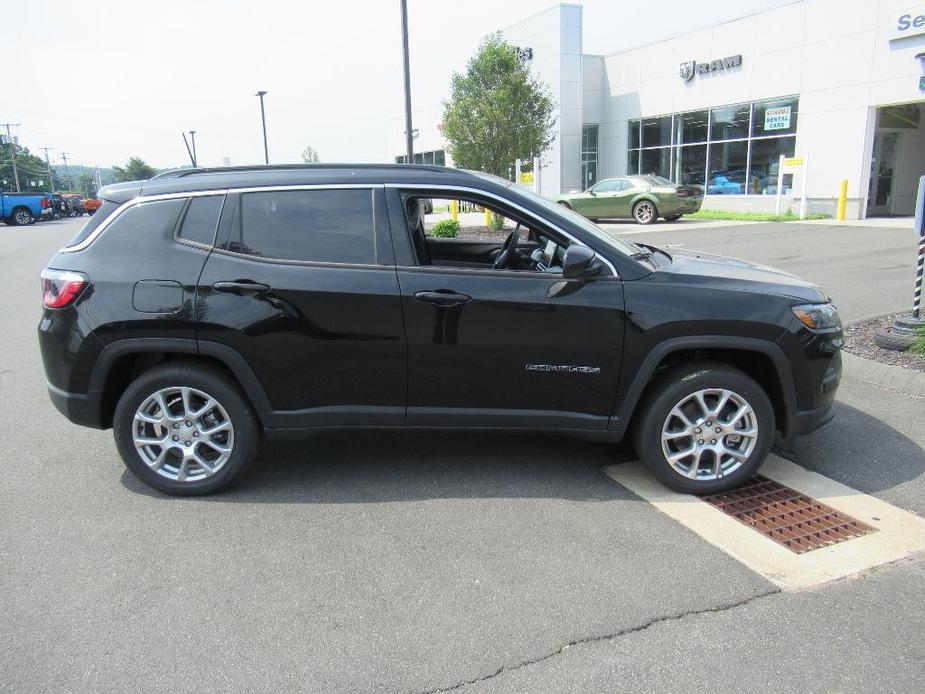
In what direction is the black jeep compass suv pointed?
to the viewer's right

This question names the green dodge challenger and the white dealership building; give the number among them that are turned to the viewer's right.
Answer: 0

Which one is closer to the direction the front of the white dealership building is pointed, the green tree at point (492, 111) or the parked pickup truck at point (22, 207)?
the green tree

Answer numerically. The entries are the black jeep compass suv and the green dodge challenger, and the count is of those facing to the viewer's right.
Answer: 1

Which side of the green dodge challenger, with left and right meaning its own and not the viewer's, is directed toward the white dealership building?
right

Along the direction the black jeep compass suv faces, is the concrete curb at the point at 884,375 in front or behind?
in front

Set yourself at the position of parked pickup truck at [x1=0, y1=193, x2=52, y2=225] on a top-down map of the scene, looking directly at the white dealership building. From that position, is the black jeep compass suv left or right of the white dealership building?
right

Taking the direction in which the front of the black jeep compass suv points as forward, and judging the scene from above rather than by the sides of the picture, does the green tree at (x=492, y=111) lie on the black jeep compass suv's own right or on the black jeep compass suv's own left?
on the black jeep compass suv's own left

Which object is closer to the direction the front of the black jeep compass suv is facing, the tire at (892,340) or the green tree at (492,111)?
the tire

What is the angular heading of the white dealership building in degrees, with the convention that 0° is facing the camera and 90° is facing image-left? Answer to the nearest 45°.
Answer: approximately 45°

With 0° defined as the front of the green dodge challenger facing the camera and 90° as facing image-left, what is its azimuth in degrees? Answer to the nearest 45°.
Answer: approximately 135°

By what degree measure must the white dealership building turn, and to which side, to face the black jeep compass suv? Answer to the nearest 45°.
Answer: approximately 45° to its left

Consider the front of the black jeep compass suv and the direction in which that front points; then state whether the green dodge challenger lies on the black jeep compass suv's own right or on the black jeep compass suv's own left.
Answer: on the black jeep compass suv's own left

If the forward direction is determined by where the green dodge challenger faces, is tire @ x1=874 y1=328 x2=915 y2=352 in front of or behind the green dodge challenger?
behind

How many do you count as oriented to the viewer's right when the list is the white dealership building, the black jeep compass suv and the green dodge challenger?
1

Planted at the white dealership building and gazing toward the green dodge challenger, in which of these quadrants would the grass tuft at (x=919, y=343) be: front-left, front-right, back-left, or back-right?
front-left

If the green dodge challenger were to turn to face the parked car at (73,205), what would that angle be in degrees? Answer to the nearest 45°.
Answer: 0° — it already faces it

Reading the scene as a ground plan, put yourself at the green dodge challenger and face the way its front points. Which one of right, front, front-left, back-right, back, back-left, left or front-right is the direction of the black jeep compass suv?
back-left

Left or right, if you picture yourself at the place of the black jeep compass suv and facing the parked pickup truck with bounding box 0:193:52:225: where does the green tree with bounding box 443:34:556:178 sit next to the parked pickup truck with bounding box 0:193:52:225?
right
